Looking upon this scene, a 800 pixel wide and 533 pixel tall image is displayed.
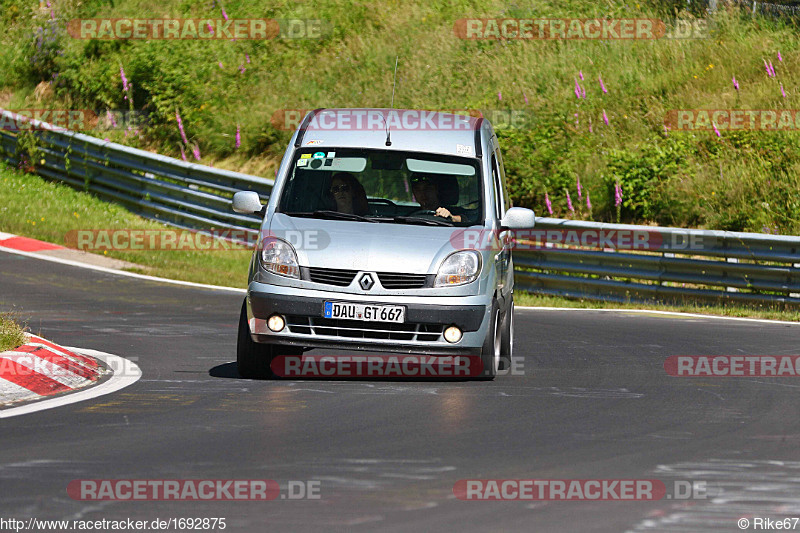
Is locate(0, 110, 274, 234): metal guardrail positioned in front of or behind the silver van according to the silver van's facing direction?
behind

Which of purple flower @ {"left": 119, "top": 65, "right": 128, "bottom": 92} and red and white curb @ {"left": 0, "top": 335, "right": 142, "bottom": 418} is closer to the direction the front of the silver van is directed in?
the red and white curb

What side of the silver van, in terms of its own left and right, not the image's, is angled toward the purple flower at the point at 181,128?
back

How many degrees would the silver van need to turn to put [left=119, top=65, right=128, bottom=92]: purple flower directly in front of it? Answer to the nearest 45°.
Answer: approximately 180°

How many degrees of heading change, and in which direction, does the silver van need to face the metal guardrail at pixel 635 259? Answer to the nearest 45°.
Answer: approximately 135° to its left

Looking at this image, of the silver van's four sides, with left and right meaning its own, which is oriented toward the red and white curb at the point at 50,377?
right

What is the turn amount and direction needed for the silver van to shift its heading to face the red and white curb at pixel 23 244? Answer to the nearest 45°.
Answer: approximately 135° to its right

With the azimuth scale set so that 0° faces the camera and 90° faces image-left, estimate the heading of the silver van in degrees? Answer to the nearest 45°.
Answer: approximately 0°
